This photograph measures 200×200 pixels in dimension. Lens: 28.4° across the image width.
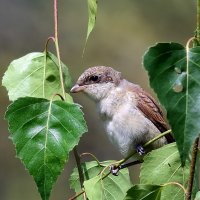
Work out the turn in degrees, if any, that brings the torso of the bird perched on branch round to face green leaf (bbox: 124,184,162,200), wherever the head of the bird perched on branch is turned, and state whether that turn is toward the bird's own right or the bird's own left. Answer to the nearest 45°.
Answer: approximately 45° to the bird's own left

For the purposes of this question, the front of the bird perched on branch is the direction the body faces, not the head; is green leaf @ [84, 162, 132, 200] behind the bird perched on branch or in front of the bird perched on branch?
in front

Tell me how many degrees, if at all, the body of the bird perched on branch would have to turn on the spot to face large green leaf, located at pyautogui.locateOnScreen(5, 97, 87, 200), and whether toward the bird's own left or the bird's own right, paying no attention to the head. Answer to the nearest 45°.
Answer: approximately 45° to the bird's own right

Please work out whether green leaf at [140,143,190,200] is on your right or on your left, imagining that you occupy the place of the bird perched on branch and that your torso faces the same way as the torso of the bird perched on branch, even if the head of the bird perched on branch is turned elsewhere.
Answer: on your left

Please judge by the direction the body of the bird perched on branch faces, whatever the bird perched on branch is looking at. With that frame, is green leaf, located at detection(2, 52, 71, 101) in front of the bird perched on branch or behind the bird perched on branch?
in front

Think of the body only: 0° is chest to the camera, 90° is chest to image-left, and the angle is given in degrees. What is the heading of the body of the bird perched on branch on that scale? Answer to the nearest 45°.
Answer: approximately 45°
